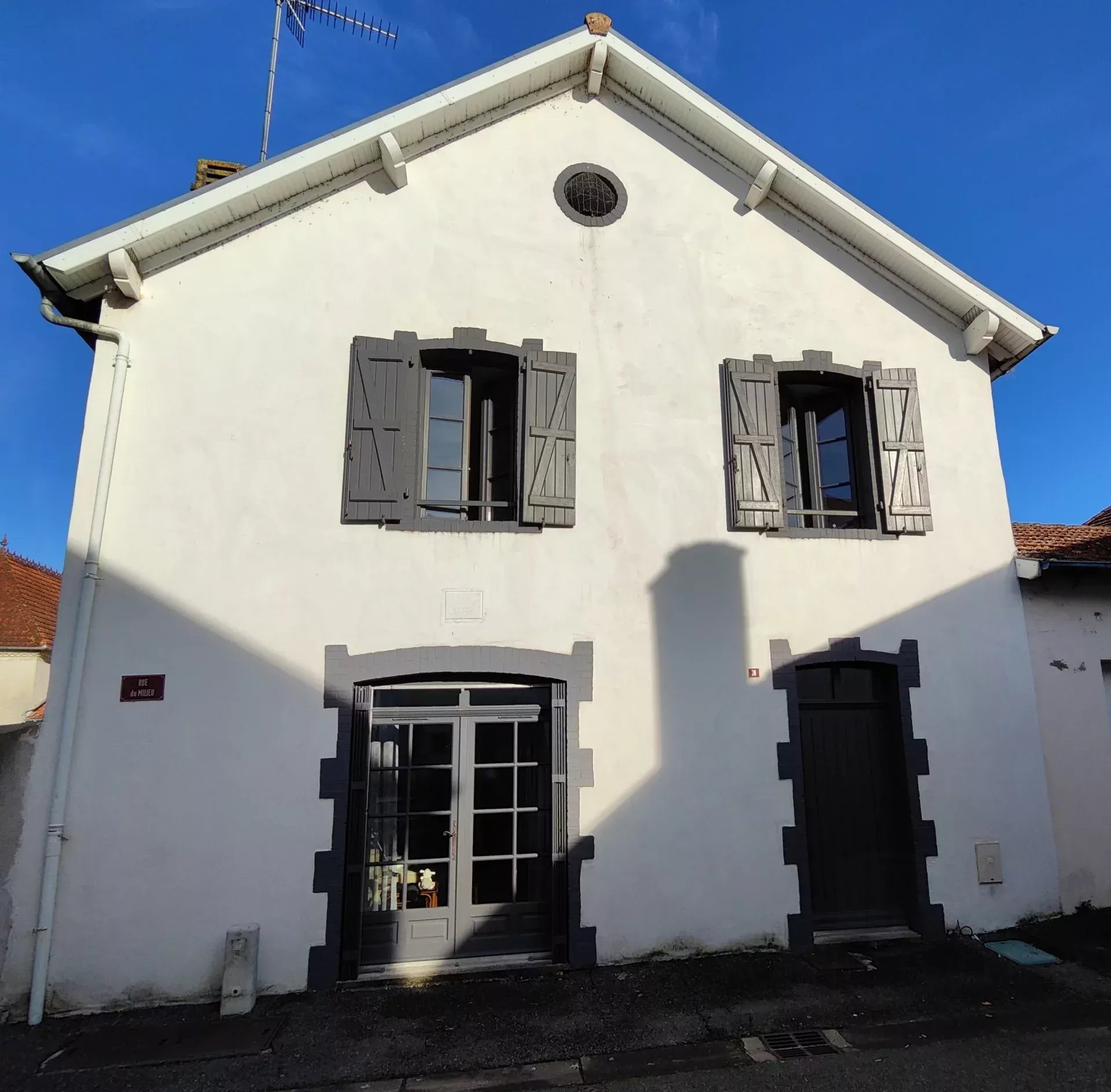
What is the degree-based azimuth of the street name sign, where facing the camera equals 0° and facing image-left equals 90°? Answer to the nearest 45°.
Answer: approximately 0°

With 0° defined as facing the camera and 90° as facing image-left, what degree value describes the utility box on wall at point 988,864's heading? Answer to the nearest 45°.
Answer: approximately 0°

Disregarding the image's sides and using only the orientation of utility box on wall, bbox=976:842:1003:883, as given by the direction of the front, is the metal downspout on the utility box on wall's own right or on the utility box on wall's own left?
on the utility box on wall's own right
